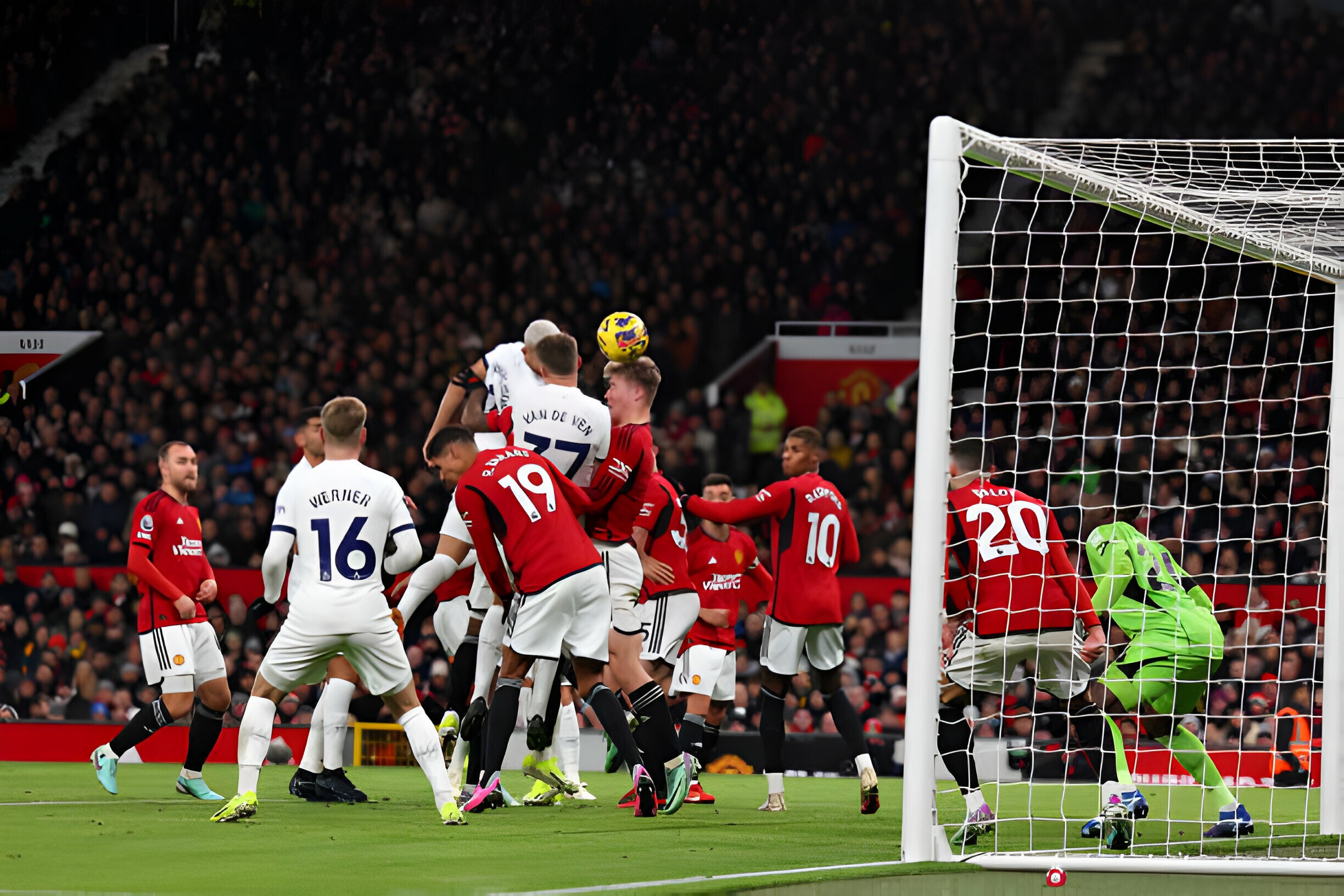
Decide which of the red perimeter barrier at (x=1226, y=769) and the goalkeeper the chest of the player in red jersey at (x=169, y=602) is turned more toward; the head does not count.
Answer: the goalkeeper

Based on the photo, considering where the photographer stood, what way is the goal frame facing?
facing away from the viewer and to the left of the viewer

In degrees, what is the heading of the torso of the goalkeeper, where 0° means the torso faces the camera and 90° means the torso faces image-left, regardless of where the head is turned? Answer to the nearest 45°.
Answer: approximately 135°

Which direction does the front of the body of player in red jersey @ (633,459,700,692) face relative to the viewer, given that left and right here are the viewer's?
facing away from the viewer and to the left of the viewer

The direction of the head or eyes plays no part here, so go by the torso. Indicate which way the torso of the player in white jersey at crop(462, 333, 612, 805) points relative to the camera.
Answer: away from the camera

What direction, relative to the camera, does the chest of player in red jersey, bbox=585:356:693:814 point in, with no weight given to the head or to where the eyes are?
to the viewer's left

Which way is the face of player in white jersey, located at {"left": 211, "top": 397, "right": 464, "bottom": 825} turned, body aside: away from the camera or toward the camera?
away from the camera
